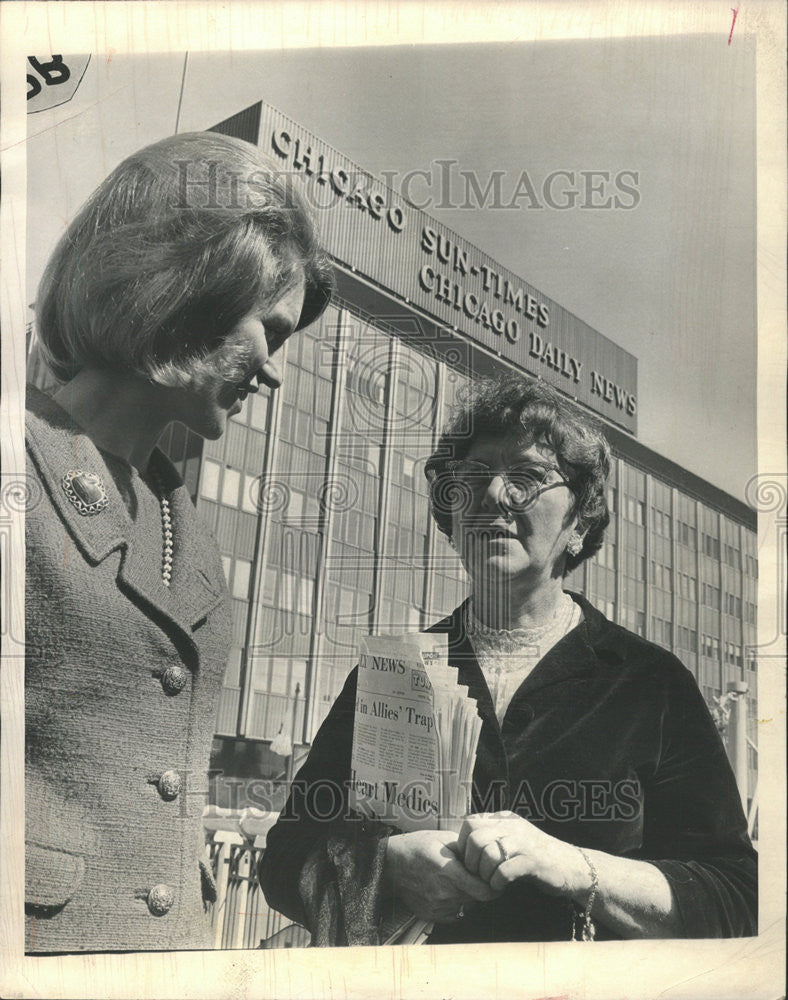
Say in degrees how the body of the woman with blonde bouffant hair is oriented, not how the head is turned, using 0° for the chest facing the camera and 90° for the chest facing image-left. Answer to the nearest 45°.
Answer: approximately 315°

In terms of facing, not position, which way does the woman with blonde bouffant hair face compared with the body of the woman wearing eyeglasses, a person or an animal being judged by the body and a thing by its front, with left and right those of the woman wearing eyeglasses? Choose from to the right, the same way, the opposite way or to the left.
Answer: to the left

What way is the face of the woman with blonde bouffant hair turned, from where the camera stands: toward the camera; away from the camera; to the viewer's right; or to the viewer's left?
to the viewer's right

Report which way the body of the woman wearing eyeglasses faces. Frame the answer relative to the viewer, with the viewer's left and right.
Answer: facing the viewer and to the left of the viewer
